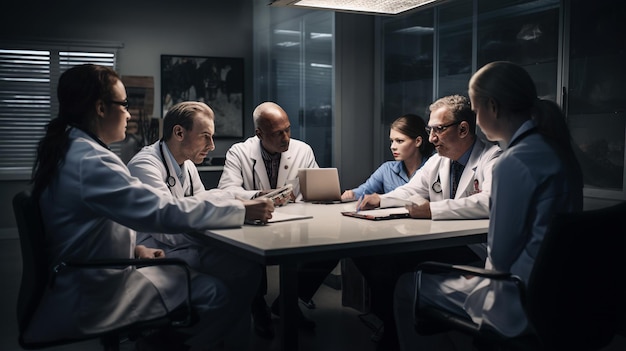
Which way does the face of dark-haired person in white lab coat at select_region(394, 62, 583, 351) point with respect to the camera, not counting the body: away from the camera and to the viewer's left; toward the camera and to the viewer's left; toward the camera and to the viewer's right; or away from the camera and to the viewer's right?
away from the camera and to the viewer's left

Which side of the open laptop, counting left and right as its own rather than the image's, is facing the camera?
back

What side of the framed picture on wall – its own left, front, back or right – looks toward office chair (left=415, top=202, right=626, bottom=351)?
front

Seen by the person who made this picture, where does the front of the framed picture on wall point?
facing the viewer

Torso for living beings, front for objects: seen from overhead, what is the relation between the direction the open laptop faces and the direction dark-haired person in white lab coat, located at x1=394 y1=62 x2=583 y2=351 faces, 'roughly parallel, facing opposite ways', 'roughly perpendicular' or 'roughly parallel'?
roughly perpendicular

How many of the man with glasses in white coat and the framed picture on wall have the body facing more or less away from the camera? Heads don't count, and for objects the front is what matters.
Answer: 0

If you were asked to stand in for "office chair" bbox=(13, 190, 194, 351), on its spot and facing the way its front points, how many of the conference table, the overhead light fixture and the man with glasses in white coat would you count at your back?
0

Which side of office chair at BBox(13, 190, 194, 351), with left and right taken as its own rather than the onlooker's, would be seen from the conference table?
front

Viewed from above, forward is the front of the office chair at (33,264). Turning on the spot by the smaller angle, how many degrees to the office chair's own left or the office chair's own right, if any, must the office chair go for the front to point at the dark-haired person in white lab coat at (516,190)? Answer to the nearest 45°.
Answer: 0° — it already faces them

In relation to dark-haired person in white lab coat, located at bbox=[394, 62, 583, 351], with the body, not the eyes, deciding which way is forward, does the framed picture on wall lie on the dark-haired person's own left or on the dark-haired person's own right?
on the dark-haired person's own right

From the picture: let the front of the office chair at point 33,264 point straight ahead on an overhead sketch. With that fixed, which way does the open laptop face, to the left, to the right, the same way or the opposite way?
to the left

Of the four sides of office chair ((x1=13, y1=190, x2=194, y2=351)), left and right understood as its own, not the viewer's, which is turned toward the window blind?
left

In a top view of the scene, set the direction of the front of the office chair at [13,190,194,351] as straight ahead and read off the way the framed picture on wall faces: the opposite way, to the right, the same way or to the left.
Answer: to the right

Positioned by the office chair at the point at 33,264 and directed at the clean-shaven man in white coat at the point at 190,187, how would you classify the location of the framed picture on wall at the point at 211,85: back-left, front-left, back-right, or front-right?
front-left

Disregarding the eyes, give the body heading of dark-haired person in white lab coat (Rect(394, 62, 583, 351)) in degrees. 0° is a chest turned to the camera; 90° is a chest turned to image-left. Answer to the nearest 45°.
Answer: approximately 90°

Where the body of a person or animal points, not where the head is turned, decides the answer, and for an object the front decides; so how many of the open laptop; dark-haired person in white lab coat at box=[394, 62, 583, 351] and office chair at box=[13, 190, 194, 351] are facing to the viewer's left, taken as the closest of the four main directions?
1

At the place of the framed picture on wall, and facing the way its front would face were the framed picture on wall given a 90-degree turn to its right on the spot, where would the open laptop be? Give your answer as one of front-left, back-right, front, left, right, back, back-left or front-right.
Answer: left
